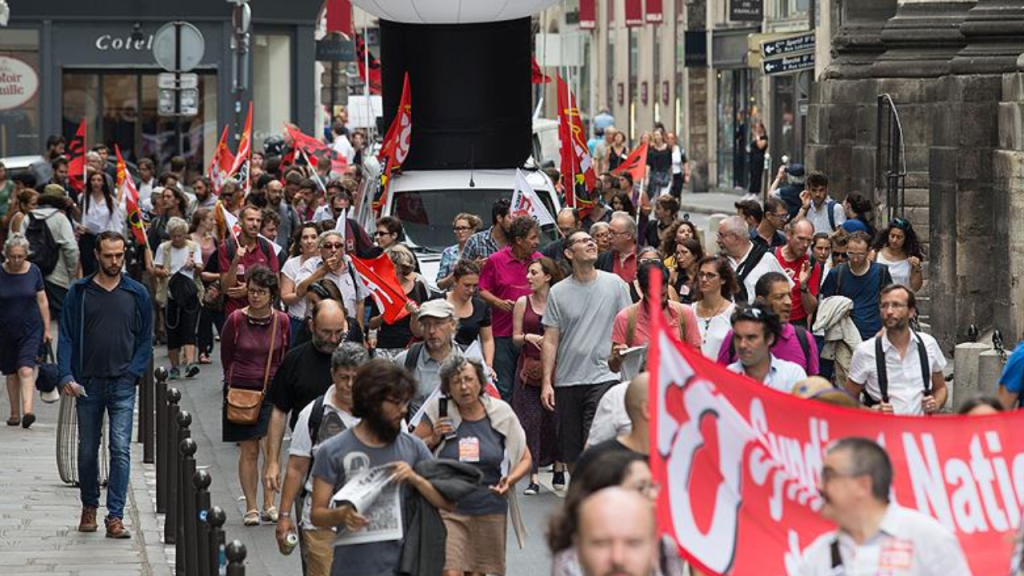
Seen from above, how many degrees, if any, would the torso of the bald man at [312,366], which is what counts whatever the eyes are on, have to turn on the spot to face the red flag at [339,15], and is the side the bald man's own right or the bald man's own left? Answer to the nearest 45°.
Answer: approximately 135° to the bald man's own left

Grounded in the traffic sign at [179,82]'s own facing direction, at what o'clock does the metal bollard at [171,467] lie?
The metal bollard is roughly at 6 o'clock from the traffic sign.

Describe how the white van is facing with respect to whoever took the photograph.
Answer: facing the viewer

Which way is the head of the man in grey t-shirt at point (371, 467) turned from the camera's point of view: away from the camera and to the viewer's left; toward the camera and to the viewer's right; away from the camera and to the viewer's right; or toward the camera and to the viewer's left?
toward the camera and to the viewer's right

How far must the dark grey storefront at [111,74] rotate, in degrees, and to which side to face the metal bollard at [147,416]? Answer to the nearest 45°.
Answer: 0° — it already faces it

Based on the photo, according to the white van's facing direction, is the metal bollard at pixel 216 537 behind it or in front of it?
in front

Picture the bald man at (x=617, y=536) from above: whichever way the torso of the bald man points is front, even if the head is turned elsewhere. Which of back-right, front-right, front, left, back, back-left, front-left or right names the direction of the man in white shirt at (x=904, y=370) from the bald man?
back

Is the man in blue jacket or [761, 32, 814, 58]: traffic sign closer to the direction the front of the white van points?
the man in blue jacket

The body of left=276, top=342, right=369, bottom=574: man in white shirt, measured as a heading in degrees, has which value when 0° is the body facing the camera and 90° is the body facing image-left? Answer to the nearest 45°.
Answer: approximately 315°

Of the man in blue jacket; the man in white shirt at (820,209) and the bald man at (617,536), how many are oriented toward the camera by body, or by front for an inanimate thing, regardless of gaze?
3

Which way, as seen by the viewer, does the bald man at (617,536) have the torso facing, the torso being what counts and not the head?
toward the camera
